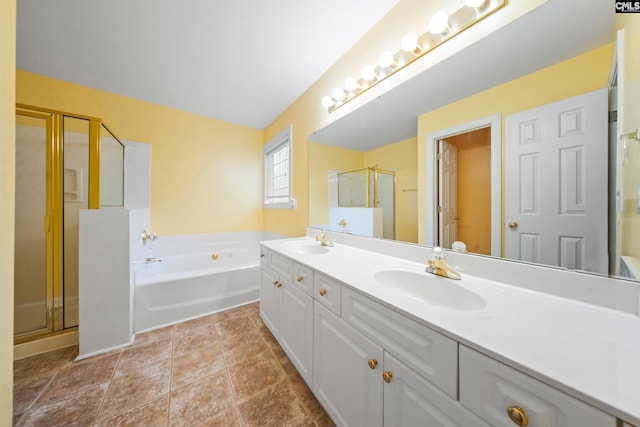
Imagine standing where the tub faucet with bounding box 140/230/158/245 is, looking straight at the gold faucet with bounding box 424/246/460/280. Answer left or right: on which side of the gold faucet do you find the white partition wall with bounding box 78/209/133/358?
right

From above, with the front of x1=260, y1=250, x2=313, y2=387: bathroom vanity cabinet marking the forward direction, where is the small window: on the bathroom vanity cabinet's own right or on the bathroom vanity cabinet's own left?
on the bathroom vanity cabinet's own right

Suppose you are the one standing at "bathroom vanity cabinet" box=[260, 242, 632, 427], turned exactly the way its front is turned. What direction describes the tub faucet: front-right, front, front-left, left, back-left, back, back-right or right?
front-right

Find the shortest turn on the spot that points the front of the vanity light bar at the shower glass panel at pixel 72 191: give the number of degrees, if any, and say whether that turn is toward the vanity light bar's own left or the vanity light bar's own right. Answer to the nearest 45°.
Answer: approximately 45° to the vanity light bar's own right

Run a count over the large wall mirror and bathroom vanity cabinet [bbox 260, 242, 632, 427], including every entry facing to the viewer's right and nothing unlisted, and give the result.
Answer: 0

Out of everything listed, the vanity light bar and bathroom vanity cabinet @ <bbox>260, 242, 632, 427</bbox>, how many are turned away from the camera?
0

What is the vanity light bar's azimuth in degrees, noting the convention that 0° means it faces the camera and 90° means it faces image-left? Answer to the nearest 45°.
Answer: approximately 45°

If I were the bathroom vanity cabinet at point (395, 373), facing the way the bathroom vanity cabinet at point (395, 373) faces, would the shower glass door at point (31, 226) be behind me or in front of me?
in front

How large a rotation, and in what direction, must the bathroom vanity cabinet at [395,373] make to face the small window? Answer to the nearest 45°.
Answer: approximately 90° to its right
